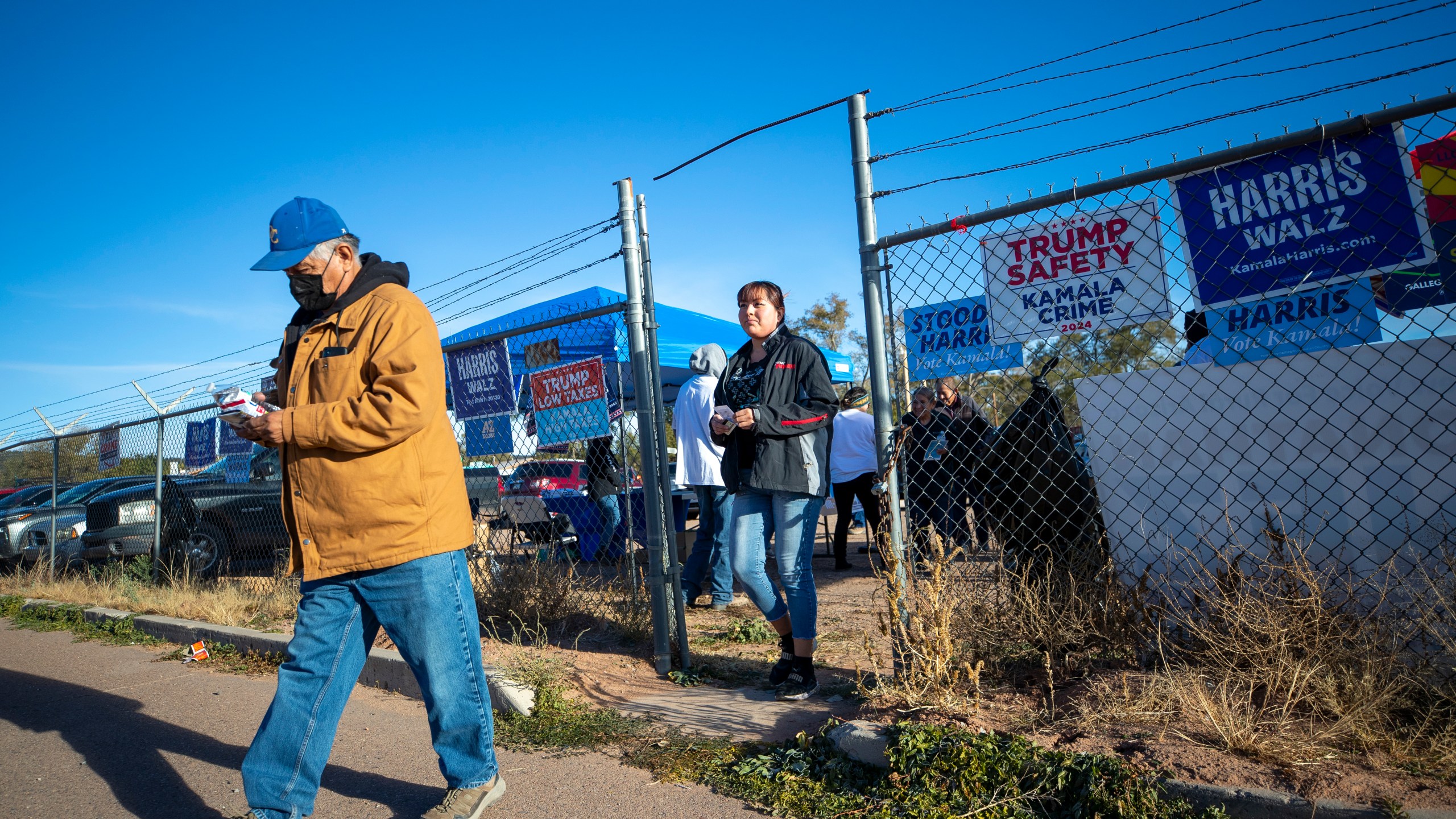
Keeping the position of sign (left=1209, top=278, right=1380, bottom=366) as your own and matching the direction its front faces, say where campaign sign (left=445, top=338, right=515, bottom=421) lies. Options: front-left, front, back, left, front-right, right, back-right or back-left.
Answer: right

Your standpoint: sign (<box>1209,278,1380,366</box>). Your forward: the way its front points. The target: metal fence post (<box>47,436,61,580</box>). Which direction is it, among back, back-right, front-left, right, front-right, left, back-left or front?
right

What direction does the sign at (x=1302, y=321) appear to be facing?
toward the camera

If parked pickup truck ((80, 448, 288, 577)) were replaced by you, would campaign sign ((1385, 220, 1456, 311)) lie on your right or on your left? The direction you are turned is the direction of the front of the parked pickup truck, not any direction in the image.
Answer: on your left

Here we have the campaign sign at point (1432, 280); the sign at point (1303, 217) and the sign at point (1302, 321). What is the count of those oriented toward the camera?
3

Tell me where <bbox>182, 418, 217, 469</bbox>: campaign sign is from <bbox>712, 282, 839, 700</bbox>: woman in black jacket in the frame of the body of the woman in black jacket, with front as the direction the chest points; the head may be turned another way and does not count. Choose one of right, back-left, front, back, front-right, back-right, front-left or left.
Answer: right

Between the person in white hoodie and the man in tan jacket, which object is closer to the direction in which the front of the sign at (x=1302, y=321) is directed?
the man in tan jacket

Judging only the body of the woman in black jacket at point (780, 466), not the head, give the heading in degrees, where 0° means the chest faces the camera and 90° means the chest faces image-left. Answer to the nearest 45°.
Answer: approximately 45°

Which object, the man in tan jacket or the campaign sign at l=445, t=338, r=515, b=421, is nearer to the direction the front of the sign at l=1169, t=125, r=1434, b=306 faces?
the man in tan jacket

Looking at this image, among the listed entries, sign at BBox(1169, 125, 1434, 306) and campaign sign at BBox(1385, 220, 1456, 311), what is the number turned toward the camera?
2

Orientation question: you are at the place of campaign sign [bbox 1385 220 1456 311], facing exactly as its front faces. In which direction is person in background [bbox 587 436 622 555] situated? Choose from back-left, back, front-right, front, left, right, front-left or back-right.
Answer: right

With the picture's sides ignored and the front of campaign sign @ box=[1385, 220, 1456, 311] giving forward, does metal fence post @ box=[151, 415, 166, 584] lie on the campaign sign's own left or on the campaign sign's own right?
on the campaign sign's own right

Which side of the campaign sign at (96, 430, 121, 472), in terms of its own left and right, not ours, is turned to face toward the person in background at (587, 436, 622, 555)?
left

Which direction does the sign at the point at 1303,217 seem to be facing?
toward the camera
